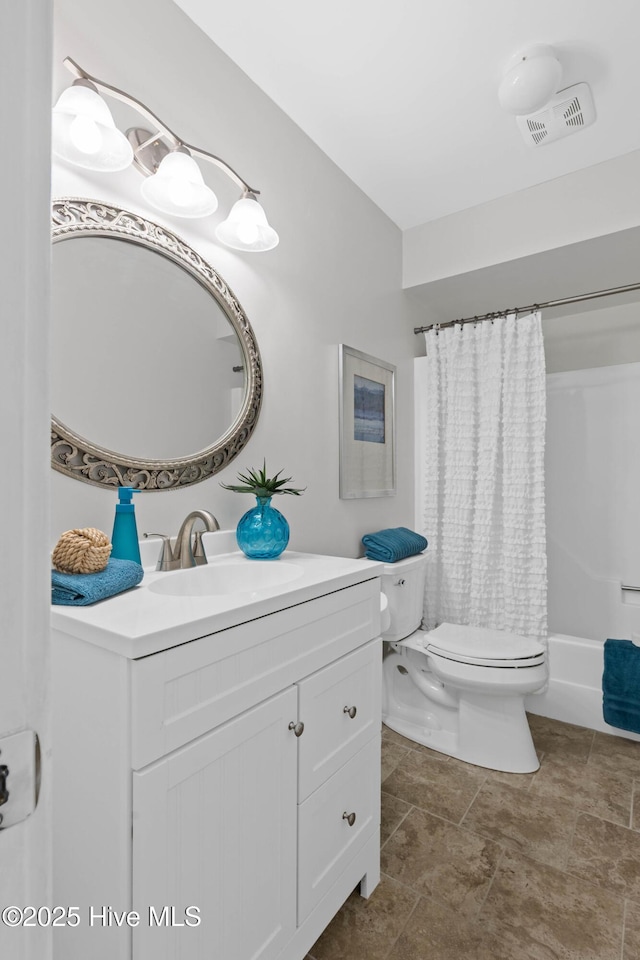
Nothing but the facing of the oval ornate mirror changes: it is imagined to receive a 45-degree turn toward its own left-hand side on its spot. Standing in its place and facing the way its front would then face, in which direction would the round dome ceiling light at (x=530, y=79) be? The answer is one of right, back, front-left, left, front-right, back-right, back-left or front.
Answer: front

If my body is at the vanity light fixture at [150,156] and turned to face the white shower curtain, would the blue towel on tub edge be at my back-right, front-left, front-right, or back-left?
front-right

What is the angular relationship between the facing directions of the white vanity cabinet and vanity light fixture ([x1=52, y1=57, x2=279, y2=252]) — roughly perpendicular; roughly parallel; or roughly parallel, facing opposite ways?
roughly parallel

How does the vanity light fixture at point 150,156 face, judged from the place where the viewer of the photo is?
facing the viewer and to the right of the viewer

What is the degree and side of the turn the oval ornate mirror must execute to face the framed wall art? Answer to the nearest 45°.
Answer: approximately 90° to its left

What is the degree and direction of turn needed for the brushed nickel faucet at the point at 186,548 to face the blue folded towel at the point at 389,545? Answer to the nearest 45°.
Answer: approximately 90° to its left

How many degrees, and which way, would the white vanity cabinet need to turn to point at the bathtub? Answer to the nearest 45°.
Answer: approximately 90° to its left

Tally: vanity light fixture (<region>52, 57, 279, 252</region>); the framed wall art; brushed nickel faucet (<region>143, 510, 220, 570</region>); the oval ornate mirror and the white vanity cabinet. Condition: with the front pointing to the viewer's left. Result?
0
